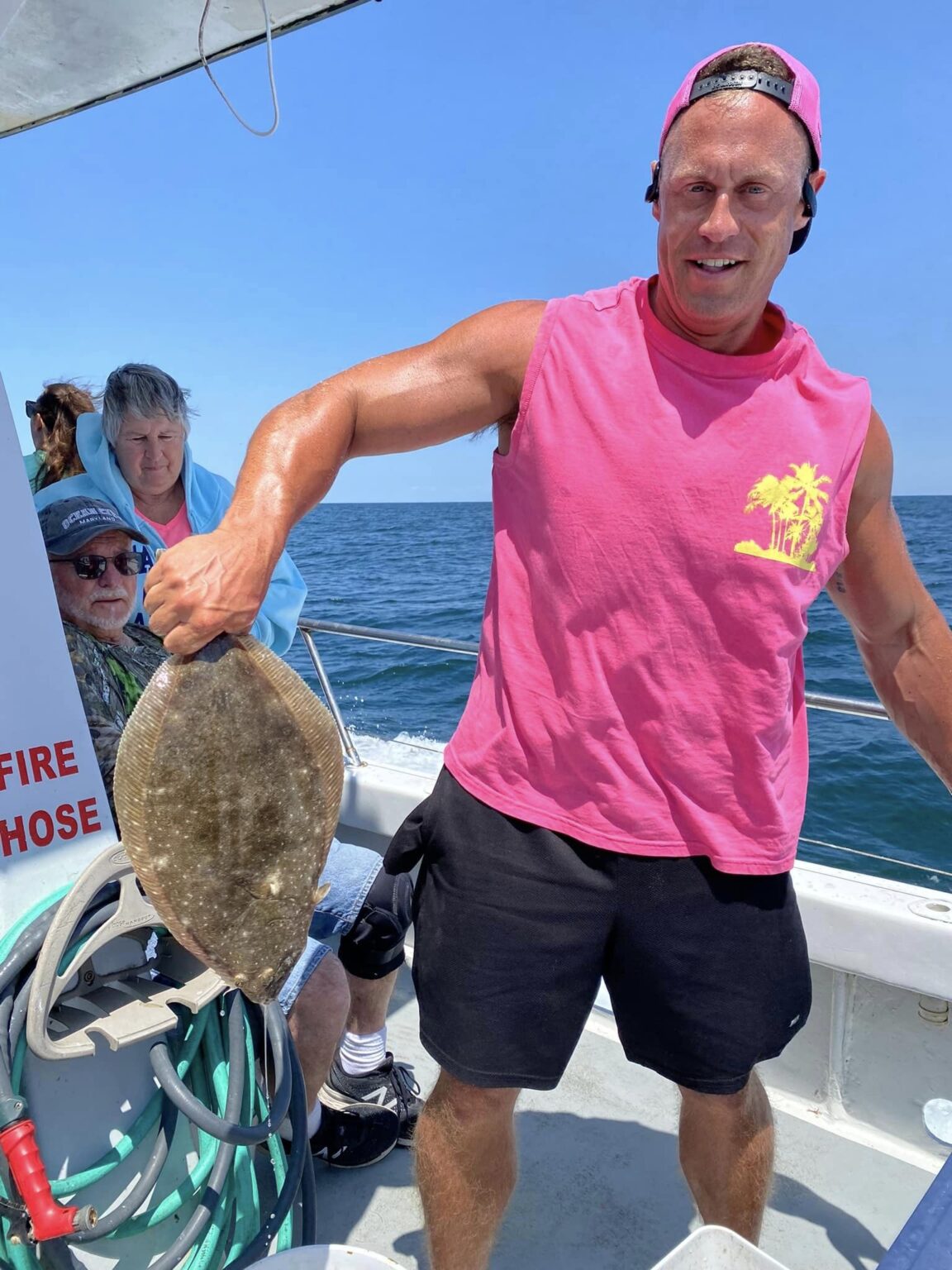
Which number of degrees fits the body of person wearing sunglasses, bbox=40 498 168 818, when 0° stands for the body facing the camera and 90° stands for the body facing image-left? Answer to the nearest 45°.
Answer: approximately 315°

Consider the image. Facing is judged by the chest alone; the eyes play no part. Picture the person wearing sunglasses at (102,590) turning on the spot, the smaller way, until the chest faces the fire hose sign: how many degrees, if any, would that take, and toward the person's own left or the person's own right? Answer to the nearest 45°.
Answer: approximately 45° to the person's own right

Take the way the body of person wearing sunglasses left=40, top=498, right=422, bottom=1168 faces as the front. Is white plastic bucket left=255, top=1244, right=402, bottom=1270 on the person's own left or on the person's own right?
on the person's own right

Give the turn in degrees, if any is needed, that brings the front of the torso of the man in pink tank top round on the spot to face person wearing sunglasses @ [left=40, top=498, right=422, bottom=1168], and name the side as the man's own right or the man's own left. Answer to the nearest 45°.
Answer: approximately 135° to the man's own right

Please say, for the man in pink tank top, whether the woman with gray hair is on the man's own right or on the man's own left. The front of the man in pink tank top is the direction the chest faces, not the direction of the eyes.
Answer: on the man's own right

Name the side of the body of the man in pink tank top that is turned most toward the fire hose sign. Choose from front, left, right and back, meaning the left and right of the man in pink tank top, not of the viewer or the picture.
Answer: right

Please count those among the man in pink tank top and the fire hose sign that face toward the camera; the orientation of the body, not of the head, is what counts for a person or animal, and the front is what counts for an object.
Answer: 2

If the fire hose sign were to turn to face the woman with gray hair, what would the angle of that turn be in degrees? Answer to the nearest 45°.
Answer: approximately 180°

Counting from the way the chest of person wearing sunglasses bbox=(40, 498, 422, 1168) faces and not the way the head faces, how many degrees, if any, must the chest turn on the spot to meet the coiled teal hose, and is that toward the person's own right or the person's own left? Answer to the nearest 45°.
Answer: approximately 90° to the person's own right

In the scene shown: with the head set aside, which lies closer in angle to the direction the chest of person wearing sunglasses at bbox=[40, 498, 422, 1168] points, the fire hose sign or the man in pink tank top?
the man in pink tank top

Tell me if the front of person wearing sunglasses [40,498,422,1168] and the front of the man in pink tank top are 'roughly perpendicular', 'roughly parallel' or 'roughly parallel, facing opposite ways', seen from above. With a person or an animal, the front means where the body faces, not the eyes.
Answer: roughly perpendicular
